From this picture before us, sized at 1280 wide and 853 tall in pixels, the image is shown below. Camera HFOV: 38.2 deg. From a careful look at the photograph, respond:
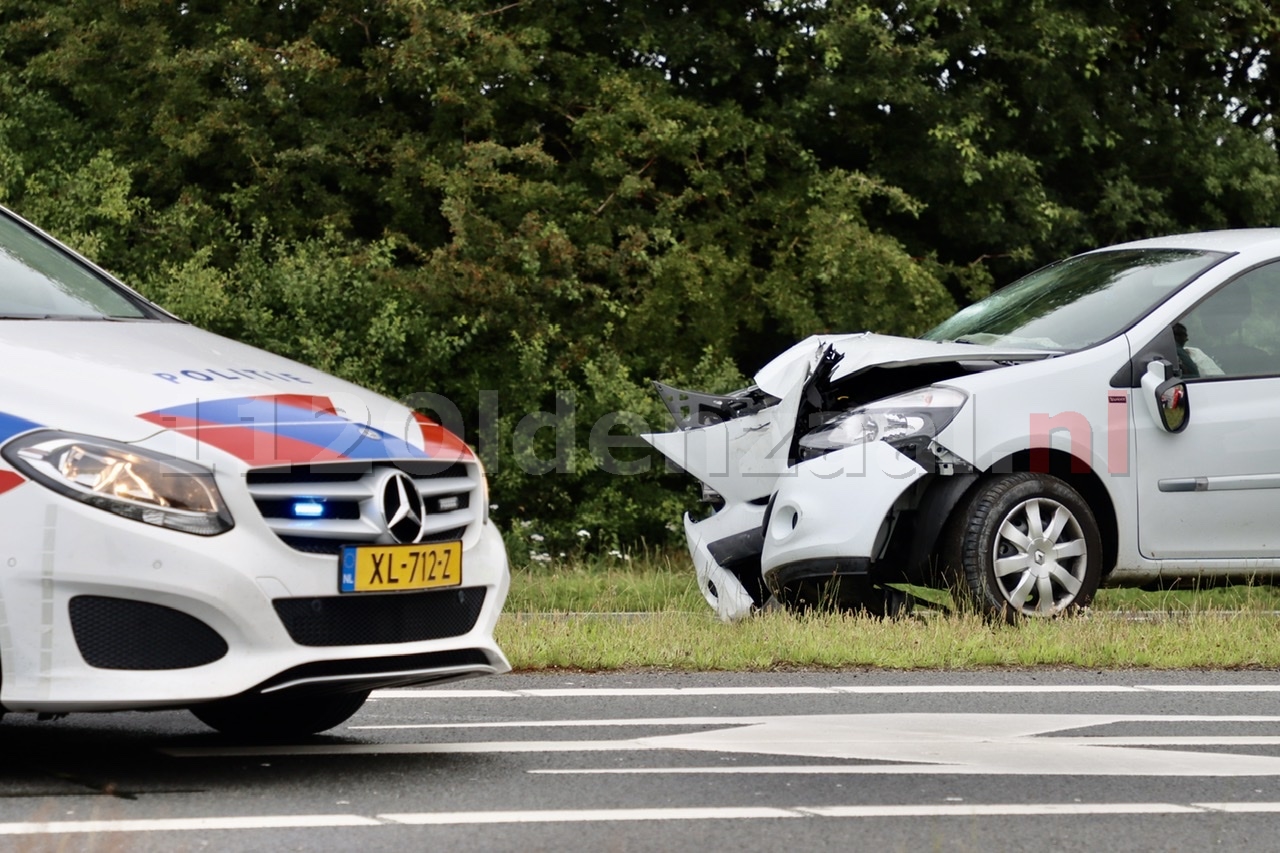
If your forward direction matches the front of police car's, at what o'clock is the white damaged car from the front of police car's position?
The white damaged car is roughly at 9 o'clock from the front of police car.

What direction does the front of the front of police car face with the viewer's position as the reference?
facing the viewer and to the right of the viewer

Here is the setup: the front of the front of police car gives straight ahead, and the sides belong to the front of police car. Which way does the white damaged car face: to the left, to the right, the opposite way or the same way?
to the right

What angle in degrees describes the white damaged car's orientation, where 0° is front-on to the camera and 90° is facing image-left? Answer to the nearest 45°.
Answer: approximately 45°

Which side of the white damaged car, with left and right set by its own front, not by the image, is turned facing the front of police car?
front

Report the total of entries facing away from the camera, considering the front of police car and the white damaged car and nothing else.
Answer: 0
